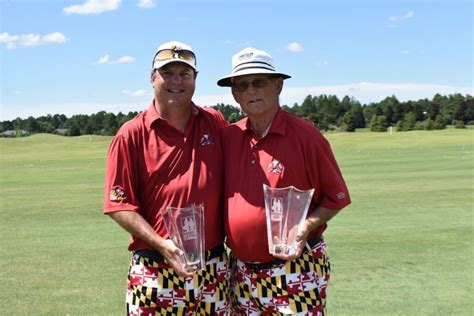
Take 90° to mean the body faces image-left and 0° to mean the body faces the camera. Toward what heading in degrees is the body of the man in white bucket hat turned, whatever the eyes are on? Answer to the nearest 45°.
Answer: approximately 45°
